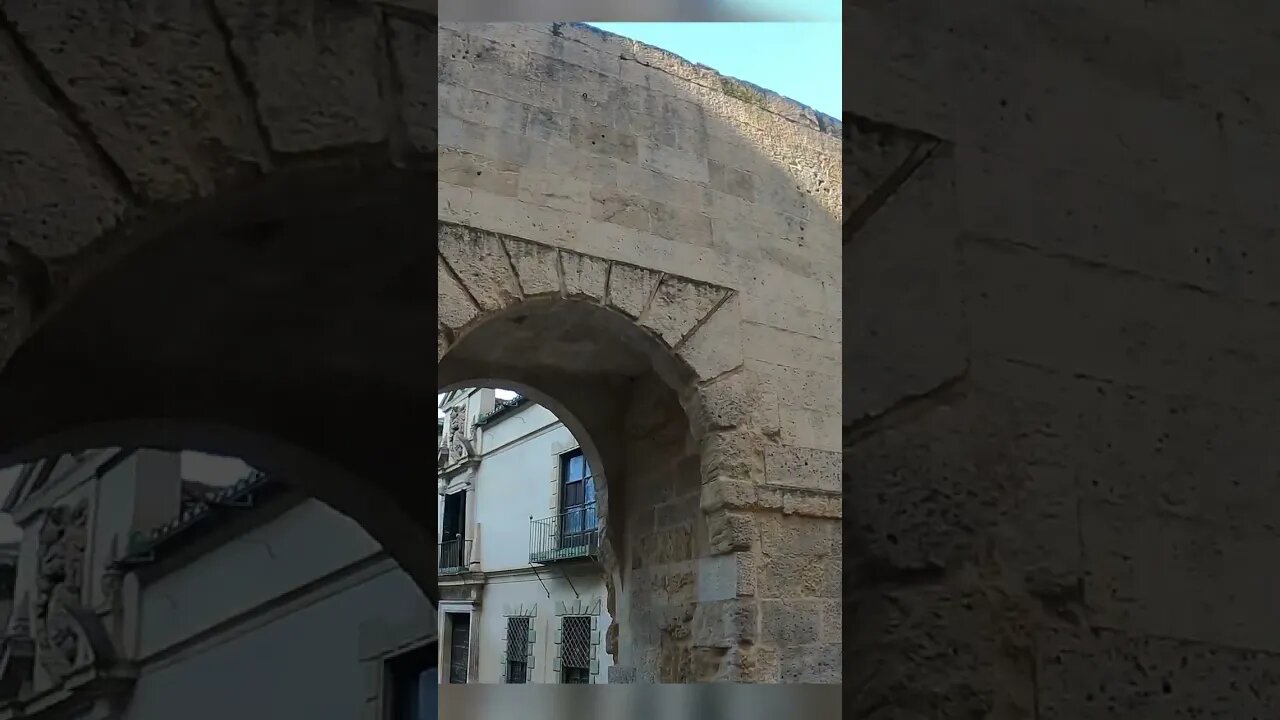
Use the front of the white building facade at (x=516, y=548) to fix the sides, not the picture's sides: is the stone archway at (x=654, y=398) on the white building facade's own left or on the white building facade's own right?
on the white building facade's own left

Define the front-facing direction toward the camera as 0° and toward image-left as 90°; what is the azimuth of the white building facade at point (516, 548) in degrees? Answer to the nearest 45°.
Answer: approximately 45°

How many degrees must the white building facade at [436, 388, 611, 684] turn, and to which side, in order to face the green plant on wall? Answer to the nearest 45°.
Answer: approximately 45° to its left
